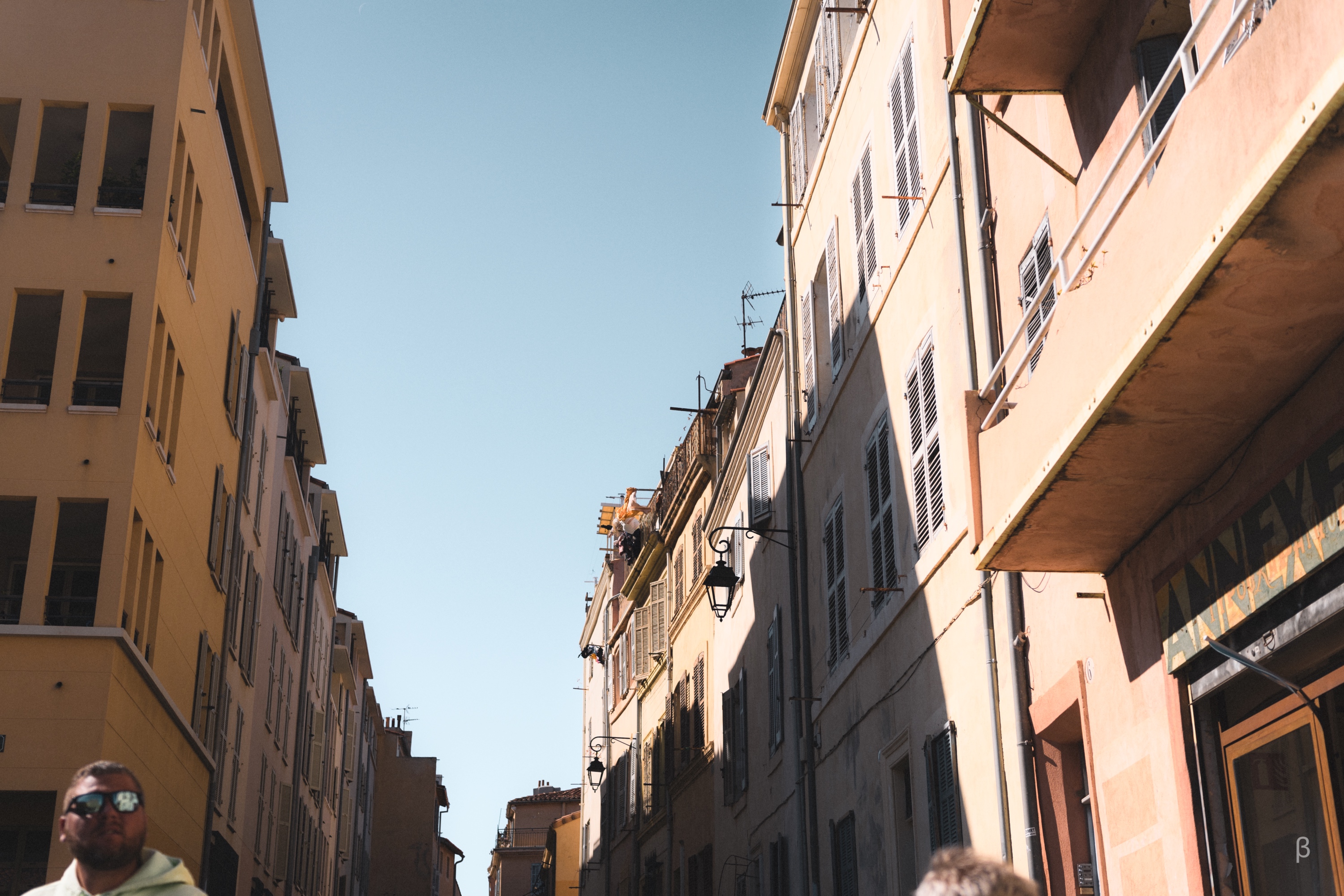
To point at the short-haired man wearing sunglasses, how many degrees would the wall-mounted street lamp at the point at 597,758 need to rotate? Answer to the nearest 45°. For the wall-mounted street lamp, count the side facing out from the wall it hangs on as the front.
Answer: approximately 90° to its left

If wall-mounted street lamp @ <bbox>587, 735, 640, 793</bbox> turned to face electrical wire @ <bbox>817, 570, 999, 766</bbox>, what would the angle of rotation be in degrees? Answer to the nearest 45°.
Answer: approximately 90° to its left

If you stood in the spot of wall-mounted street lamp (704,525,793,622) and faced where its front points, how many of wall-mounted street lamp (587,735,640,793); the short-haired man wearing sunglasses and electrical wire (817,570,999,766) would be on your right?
1

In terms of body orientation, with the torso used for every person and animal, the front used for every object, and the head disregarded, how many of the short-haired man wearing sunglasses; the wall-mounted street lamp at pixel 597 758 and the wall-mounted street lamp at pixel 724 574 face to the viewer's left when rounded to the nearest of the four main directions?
2

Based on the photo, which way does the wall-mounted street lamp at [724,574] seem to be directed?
to the viewer's left

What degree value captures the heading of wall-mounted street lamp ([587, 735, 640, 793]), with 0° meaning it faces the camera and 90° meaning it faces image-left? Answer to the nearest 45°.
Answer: approximately 90°

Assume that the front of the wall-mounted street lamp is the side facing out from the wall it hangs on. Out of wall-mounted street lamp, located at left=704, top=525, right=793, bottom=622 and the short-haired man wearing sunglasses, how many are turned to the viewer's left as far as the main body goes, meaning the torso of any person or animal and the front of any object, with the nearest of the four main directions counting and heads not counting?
1

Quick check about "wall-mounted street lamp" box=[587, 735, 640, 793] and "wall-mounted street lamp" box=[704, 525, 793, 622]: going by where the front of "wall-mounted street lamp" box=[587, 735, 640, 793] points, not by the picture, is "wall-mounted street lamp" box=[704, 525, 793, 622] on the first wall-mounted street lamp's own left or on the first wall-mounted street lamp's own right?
on the first wall-mounted street lamp's own left

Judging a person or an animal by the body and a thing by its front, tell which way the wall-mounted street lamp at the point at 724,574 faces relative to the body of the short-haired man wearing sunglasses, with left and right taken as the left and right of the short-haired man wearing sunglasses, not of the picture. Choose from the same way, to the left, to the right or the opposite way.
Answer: to the right

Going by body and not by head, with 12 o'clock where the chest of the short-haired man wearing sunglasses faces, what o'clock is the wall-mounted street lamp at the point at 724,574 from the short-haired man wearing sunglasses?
The wall-mounted street lamp is roughly at 7 o'clock from the short-haired man wearing sunglasses.

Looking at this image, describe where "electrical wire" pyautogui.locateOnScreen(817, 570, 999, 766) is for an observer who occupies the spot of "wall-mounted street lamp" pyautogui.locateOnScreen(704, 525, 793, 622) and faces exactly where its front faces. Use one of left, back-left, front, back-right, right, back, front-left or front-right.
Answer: left

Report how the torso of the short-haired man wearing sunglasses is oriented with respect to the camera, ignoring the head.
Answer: toward the camera

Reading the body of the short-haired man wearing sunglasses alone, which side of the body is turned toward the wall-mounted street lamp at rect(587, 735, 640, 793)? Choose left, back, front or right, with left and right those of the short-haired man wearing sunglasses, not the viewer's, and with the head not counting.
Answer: back
